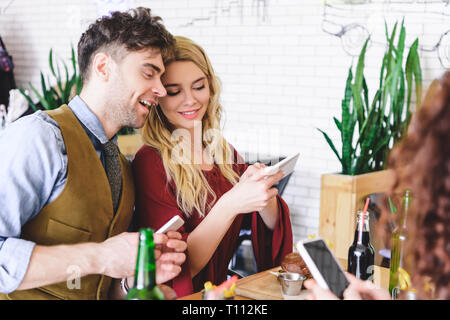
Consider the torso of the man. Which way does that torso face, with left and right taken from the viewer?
facing the viewer and to the right of the viewer

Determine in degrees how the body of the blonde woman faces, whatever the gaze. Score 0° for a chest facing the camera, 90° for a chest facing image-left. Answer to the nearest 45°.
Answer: approximately 315°

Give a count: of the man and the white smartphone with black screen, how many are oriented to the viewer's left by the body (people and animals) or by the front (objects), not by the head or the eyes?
0

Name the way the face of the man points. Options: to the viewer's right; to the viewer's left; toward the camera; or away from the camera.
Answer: to the viewer's right

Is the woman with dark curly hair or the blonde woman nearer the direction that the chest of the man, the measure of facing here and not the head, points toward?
the woman with dark curly hair

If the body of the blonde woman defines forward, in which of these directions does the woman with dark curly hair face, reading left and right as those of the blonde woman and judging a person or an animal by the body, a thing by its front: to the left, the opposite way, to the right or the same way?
the opposite way

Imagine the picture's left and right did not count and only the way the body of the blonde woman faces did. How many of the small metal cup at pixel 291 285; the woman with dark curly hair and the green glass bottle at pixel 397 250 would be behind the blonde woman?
0

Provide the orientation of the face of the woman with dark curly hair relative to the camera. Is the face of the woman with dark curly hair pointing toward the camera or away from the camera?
away from the camera

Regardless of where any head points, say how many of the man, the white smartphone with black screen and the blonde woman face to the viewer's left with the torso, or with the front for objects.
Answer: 0

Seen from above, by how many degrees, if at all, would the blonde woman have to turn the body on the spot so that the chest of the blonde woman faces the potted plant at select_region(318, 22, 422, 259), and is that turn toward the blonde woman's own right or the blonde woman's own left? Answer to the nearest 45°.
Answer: approximately 90° to the blonde woman's own left

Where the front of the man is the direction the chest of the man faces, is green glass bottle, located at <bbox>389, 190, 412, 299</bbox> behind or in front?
in front

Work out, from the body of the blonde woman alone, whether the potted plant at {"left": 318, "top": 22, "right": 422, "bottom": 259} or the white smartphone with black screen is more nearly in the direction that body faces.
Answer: the white smartphone with black screen

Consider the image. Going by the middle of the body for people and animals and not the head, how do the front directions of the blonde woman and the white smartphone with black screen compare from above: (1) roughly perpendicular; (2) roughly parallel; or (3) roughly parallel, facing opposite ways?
roughly parallel

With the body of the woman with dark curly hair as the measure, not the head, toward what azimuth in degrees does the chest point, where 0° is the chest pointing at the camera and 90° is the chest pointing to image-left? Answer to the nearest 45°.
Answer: approximately 135°

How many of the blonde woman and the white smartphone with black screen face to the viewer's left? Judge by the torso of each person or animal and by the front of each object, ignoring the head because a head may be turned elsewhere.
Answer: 0

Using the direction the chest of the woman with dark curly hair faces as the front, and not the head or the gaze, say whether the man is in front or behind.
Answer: in front

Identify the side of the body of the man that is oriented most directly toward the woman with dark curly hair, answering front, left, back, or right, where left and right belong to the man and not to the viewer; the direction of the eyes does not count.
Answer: front
